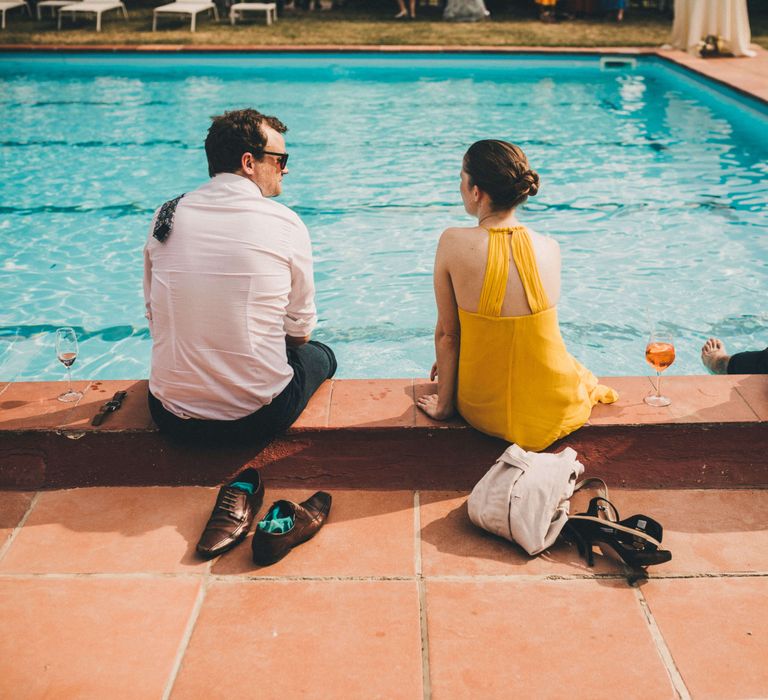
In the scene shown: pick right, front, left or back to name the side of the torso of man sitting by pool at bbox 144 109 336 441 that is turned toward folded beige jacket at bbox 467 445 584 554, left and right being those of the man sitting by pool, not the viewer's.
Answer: right

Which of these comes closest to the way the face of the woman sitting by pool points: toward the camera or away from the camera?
away from the camera

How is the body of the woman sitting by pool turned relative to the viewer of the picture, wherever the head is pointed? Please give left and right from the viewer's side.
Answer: facing away from the viewer

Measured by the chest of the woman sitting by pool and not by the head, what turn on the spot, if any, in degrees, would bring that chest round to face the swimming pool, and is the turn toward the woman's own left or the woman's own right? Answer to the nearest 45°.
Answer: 0° — they already face it

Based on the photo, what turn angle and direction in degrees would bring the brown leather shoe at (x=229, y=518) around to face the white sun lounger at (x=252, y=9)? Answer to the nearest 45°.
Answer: approximately 135° to its right

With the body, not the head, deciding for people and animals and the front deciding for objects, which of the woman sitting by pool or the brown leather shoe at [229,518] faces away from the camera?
the woman sitting by pool

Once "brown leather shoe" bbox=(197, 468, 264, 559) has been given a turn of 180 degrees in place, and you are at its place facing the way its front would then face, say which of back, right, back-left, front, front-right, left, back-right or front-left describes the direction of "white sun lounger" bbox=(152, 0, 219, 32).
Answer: front-left

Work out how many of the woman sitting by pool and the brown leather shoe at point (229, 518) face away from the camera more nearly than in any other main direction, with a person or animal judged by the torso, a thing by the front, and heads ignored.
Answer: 1

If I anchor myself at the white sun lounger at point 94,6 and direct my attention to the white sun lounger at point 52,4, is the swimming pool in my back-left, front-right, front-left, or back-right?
back-left

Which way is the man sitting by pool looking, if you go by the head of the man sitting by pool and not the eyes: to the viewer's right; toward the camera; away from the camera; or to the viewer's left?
to the viewer's right
